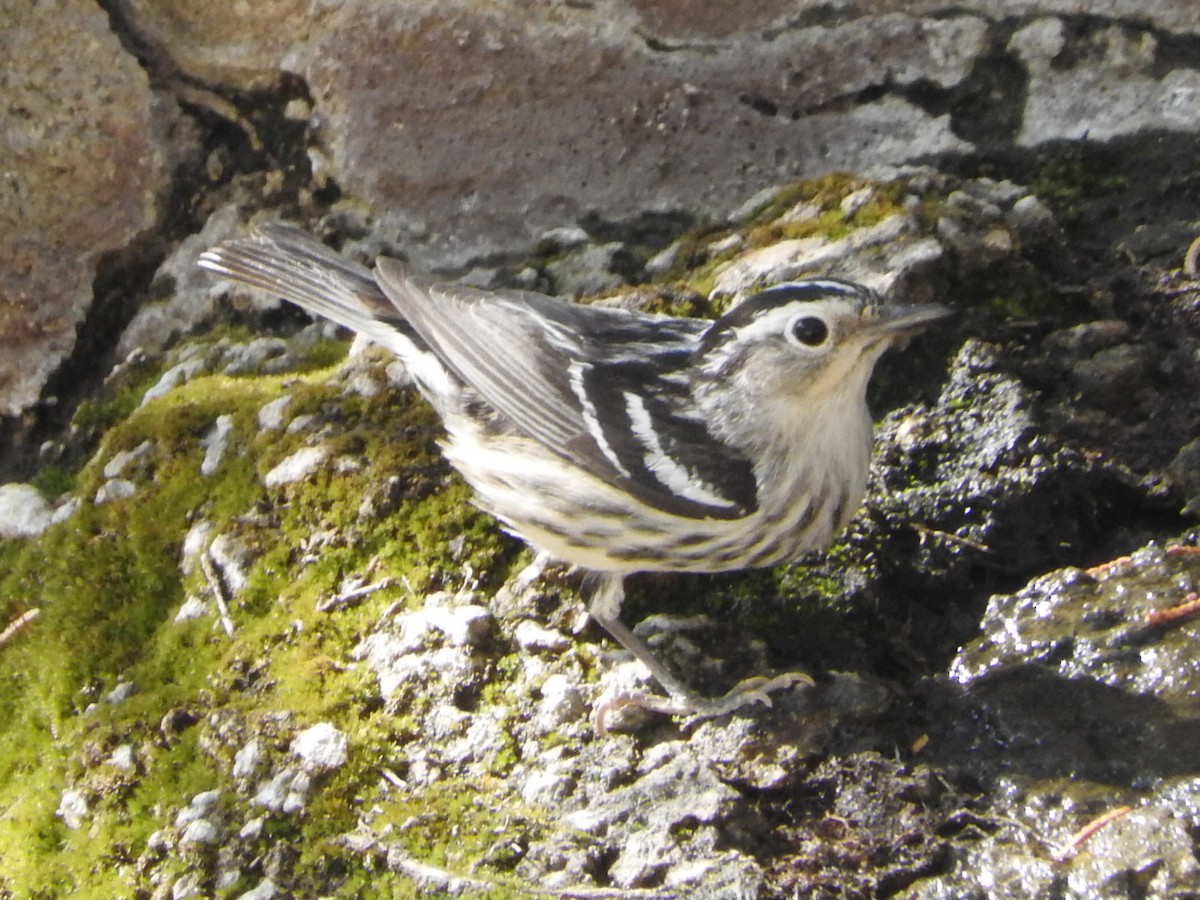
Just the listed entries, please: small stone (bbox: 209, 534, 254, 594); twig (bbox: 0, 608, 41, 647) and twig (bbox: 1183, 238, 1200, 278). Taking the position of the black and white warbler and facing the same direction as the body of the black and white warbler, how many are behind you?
2

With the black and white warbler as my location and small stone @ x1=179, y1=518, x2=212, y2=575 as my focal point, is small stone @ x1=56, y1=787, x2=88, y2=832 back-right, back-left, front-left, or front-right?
front-left

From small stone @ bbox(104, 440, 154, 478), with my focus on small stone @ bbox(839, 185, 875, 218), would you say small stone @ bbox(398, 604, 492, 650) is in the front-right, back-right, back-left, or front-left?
front-right

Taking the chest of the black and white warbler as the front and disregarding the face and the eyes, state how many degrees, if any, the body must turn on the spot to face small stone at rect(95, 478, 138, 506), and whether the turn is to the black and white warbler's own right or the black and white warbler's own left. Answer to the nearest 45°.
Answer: approximately 180°

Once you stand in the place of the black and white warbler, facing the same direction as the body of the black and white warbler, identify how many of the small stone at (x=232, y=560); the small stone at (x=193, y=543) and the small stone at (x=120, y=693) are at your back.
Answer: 3

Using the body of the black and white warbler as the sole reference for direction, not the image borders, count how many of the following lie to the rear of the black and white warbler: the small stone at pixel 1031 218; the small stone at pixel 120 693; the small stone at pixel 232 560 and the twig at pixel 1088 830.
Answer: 2

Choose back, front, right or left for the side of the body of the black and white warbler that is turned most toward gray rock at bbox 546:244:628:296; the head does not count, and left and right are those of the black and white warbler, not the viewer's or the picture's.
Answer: left

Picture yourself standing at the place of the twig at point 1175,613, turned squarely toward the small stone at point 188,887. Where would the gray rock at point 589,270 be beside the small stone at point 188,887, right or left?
right

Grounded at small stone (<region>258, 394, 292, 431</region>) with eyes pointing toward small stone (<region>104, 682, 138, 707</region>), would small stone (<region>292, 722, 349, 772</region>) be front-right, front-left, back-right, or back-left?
front-left

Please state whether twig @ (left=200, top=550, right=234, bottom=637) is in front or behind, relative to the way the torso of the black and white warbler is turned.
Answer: behind

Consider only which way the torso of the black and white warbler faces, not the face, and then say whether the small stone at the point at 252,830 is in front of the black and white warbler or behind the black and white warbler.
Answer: behind

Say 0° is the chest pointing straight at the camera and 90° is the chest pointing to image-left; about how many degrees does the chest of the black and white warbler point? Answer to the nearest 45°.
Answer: approximately 270°

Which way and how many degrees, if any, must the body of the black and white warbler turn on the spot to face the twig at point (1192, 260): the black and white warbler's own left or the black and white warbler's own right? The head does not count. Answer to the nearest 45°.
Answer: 0° — it already faces it
